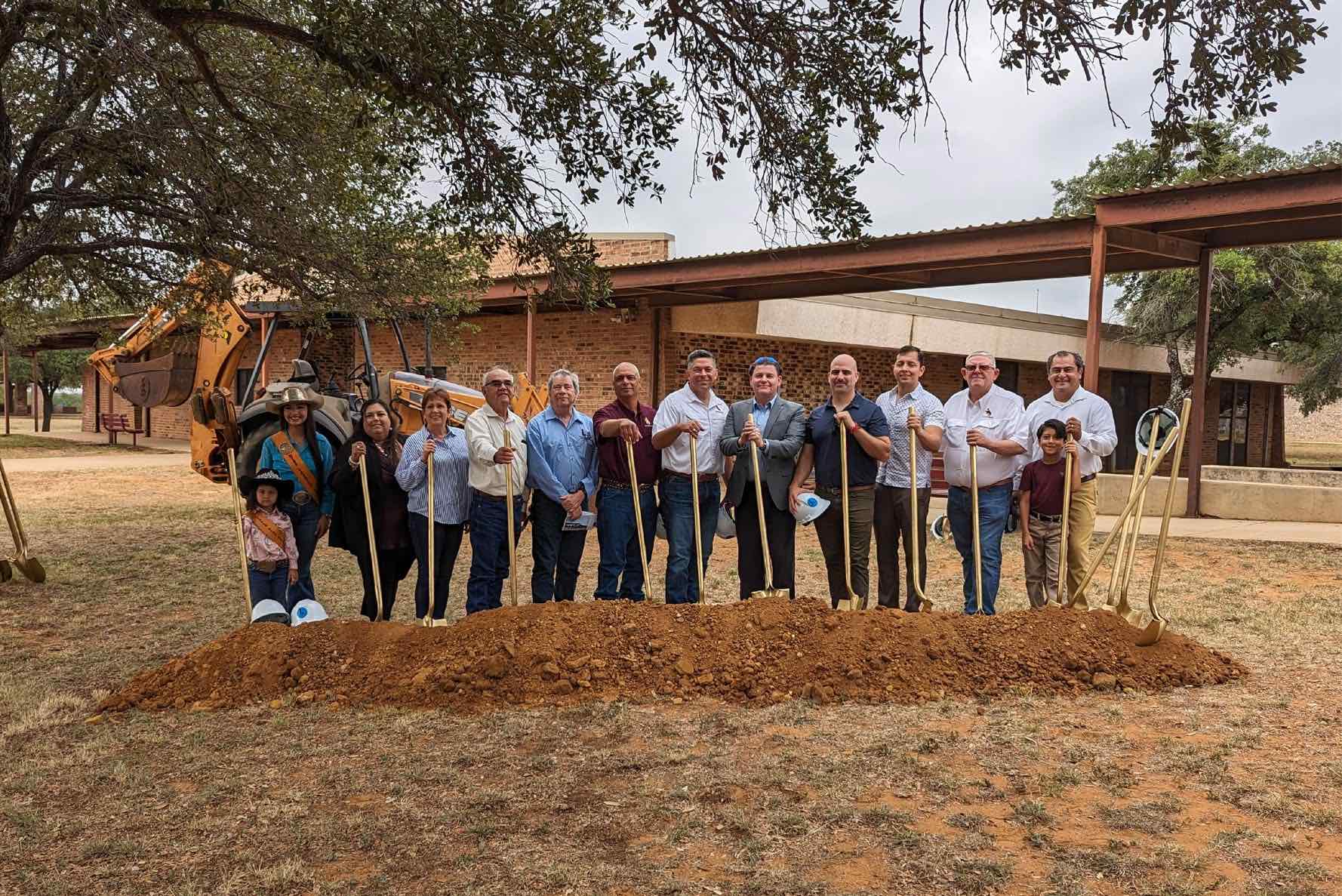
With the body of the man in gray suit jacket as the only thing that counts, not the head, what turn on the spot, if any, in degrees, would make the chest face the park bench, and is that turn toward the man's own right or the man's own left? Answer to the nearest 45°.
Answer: approximately 135° to the man's own right

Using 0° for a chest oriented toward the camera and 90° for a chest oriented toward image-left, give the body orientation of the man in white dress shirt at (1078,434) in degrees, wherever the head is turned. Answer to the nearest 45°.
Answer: approximately 0°

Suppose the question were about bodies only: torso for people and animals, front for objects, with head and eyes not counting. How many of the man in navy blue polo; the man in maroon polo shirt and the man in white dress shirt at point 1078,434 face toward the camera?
3

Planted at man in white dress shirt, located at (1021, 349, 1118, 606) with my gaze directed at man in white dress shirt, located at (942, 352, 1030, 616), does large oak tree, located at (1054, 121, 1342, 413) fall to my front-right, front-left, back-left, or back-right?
back-right

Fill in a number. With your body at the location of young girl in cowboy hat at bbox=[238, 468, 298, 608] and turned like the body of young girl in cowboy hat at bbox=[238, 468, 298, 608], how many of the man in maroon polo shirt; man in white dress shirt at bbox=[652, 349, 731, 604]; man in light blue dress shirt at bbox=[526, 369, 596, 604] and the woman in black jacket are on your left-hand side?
4

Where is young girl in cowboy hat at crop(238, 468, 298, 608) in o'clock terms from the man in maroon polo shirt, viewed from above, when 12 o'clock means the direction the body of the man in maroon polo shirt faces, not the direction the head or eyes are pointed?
The young girl in cowboy hat is roughly at 3 o'clock from the man in maroon polo shirt.

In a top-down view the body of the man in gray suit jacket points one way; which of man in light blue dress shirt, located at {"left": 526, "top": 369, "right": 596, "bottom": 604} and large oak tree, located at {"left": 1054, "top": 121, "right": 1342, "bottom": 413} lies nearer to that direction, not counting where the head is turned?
the man in light blue dress shirt

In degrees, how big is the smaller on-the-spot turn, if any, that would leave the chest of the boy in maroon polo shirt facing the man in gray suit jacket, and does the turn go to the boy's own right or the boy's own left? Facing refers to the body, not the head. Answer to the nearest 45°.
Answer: approximately 90° to the boy's own right

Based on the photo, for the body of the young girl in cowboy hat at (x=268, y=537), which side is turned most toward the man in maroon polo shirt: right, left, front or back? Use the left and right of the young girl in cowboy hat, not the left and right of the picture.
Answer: left

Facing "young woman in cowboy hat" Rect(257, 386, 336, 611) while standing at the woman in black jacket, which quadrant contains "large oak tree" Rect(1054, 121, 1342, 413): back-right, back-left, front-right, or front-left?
back-right
